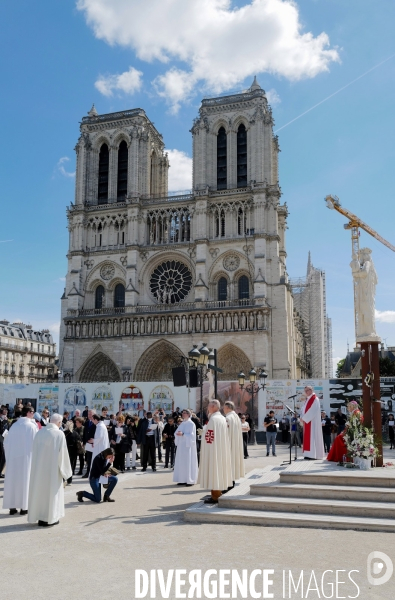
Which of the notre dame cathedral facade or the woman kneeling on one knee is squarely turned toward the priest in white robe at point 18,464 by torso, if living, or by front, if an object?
the notre dame cathedral facade

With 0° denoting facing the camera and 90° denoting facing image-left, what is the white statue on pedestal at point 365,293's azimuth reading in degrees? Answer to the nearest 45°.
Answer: approximately 45°

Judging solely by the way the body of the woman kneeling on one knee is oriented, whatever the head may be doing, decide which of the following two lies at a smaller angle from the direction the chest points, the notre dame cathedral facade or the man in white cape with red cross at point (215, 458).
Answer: the man in white cape with red cross

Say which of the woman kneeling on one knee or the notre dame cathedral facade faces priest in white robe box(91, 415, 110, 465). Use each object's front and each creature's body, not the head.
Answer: the notre dame cathedral facade

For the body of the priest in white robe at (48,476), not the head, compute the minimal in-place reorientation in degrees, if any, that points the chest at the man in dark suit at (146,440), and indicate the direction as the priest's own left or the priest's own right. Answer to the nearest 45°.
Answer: approximately 45° to the priest's own left

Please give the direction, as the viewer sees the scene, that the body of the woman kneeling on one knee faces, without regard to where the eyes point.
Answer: to the viewer's right

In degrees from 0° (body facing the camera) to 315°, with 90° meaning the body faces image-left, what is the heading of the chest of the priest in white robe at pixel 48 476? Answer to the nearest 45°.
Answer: approximately 225°

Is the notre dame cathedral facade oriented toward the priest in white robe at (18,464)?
yes

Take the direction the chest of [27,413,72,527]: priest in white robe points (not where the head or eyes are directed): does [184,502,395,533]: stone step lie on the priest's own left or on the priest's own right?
on the priest's own right

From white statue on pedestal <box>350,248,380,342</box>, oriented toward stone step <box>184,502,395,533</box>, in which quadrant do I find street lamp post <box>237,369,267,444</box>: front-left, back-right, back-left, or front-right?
back-right
